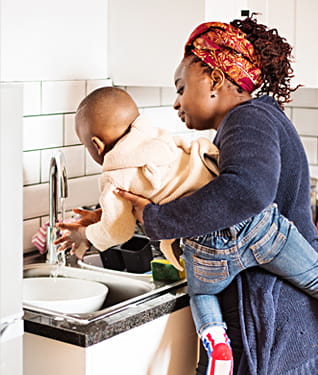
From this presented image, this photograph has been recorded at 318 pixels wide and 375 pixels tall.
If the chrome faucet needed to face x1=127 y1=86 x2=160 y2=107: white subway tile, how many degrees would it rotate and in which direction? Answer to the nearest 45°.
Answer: approximately 90° to its left

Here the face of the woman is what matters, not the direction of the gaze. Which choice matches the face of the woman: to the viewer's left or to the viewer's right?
to the viewer's left

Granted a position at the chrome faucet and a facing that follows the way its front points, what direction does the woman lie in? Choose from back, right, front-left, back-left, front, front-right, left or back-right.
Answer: front

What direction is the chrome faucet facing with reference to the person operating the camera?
facing the viewer and to the right of the viewer

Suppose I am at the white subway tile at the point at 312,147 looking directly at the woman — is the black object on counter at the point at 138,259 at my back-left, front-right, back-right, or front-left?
front-right
